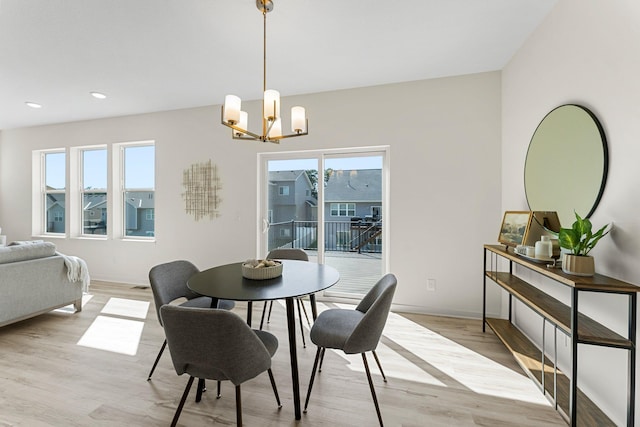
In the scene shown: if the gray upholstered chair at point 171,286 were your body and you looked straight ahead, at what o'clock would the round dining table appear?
The round dining table is roughly at 12 o'clock from the gray upholstered chair.

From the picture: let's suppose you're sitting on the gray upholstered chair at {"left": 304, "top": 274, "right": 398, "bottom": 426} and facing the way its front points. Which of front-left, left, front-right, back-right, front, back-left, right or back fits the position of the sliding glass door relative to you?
right

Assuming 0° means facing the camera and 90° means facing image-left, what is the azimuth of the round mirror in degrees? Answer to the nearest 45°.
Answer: approximately 45°

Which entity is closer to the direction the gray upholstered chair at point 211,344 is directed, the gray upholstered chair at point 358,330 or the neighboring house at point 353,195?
the neighboring house

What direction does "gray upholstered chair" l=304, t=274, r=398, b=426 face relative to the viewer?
to the viewer's left
